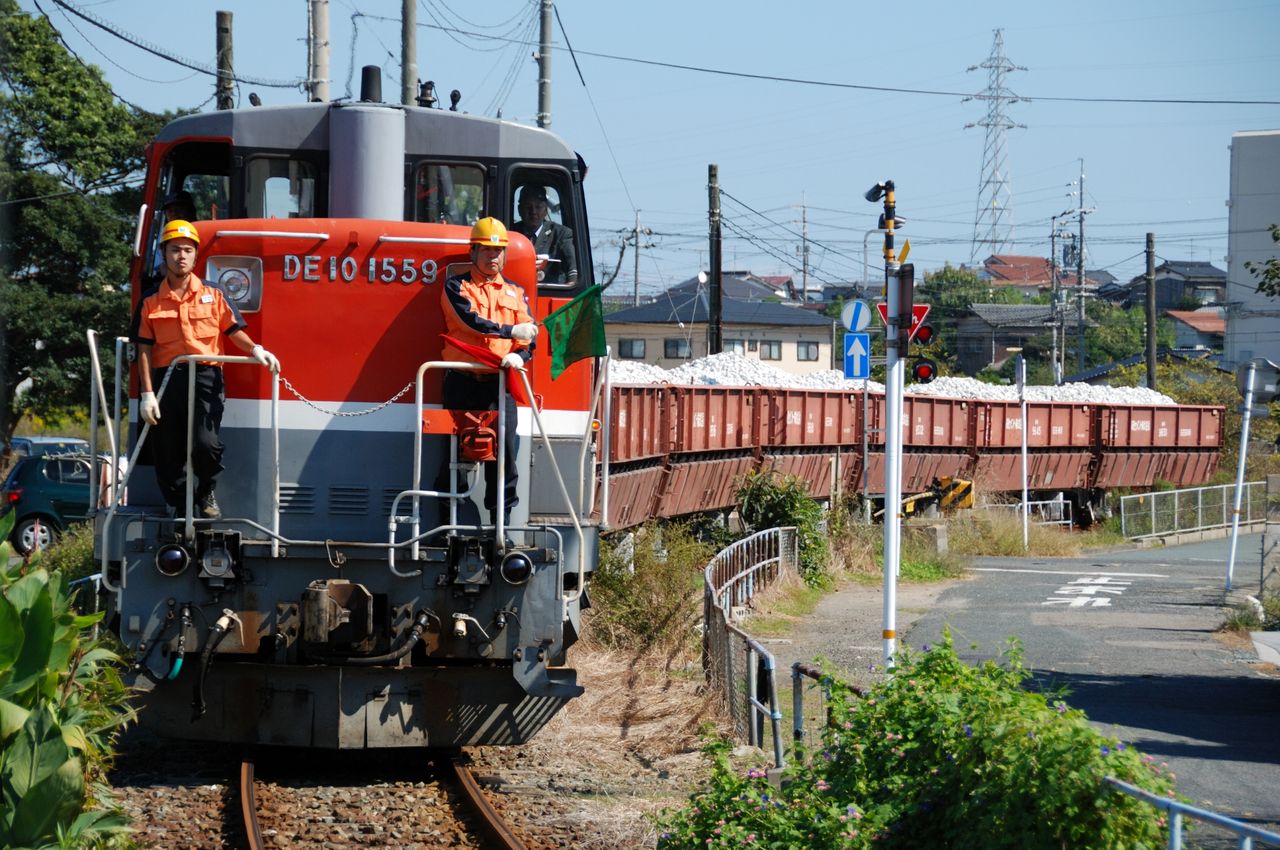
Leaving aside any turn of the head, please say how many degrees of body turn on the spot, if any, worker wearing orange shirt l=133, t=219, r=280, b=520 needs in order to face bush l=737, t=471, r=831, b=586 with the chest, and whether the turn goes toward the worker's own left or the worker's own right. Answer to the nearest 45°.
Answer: approximately 135° to the worker's own left

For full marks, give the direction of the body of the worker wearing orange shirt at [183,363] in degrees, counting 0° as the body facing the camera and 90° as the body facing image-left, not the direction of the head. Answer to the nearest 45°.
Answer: approximately 0°

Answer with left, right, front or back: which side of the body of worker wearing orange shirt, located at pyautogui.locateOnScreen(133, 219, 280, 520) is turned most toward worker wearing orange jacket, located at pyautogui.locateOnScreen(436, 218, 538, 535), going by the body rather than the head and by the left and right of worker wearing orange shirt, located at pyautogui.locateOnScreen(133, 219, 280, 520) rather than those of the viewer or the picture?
left

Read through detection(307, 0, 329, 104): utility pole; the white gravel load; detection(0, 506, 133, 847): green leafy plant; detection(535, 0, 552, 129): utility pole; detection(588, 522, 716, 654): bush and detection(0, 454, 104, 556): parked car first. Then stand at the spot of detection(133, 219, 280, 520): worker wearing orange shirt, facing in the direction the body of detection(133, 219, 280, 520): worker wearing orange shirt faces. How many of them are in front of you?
1

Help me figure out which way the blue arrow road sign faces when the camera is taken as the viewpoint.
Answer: facing the viewer

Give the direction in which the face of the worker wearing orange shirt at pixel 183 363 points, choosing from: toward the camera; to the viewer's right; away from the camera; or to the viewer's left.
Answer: toward the camera

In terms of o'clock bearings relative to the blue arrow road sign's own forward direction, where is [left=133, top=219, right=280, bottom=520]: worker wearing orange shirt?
The worker wearing orange shirt is roughly at 1 o'clock from the blue arrow road sign.

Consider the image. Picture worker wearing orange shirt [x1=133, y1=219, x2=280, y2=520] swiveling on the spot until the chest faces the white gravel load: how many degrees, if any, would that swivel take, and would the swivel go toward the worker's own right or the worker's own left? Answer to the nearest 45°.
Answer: approximately 135° to the worker's own left

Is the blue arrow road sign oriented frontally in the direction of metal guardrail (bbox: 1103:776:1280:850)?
yes

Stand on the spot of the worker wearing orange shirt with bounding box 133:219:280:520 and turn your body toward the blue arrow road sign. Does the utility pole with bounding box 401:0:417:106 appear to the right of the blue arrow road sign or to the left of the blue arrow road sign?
left

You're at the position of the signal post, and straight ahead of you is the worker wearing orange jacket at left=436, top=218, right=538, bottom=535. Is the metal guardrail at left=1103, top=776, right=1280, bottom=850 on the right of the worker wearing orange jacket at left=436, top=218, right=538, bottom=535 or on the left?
left

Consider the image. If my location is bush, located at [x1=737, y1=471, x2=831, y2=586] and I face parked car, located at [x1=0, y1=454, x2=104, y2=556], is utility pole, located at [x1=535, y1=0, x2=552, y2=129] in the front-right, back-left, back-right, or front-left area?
front-right

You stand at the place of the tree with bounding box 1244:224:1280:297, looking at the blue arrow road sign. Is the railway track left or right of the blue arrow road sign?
left

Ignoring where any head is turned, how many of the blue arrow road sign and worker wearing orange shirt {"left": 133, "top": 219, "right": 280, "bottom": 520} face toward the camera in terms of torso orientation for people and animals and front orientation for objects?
2

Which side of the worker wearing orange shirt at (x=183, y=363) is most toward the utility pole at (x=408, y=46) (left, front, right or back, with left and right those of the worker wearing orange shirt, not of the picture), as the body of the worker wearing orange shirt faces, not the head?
back

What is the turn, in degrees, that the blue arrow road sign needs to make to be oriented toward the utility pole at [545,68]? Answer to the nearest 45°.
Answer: approximately 135° to its right
